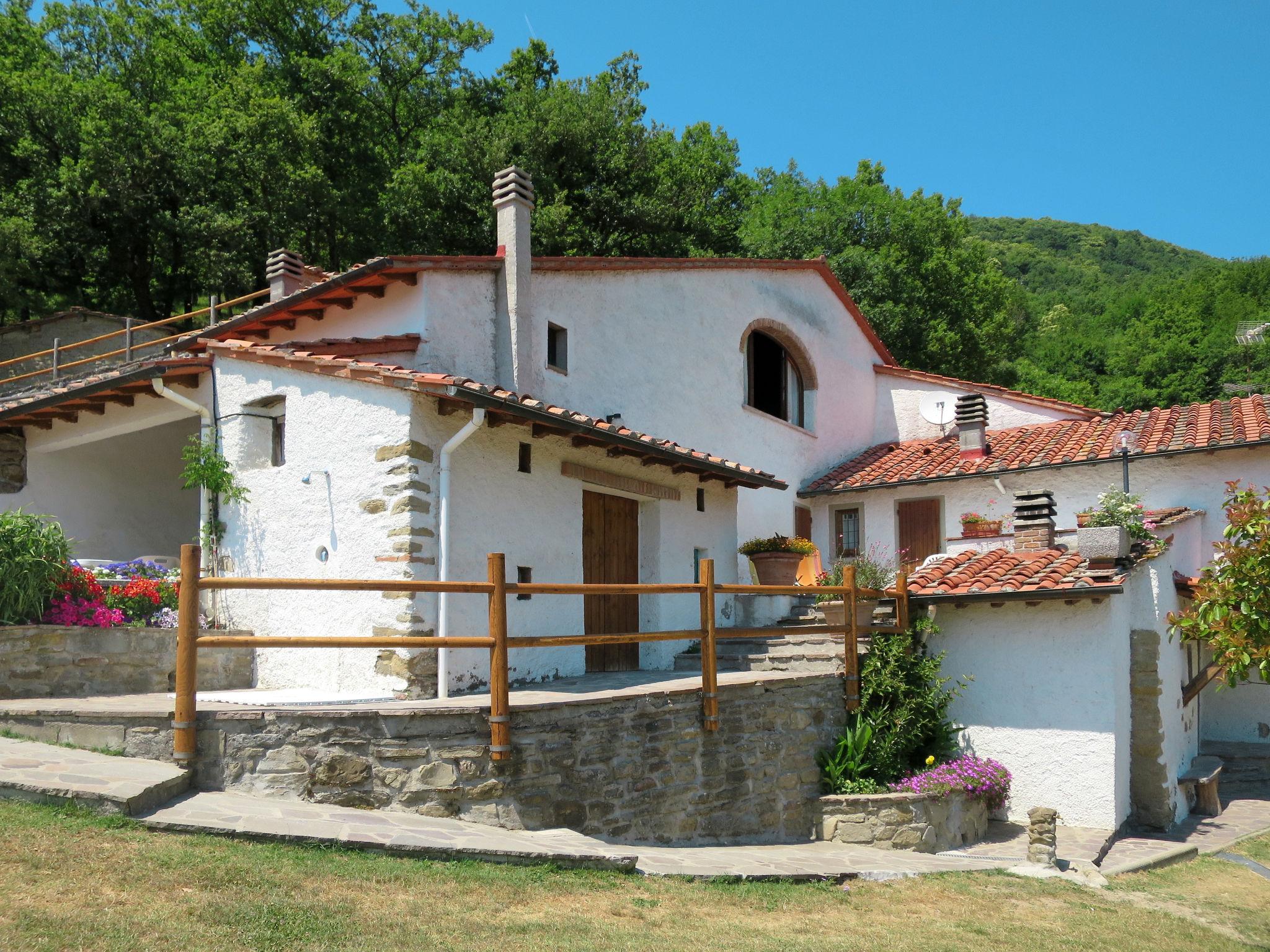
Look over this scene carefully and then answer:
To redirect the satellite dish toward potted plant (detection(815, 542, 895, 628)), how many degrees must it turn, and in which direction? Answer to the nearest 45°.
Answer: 0° — it already faces it

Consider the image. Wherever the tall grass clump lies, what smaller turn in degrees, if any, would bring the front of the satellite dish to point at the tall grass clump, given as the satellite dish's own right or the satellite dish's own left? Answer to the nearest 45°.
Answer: approximately 45° to the satellite dish's own right

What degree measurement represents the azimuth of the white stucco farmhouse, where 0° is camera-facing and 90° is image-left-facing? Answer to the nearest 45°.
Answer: approximately 315°

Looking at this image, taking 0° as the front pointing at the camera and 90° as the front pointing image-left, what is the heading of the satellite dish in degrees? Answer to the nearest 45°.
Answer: approximately 0°

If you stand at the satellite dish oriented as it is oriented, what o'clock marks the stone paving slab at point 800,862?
The stone paving slab is roughly at 12 o'clock from the satellite dish.

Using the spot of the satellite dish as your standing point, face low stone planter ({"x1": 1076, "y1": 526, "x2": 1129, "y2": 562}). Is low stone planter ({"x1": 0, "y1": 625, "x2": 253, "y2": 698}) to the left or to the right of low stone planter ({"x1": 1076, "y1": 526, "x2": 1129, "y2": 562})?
right

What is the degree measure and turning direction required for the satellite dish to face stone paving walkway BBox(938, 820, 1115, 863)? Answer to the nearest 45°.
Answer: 0° — it already faces it

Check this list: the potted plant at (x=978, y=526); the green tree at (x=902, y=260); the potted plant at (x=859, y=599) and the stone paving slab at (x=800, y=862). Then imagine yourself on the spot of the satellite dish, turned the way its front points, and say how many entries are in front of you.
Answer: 3
